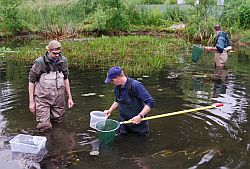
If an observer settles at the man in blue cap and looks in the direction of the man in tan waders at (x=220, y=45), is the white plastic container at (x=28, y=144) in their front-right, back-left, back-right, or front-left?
back-left

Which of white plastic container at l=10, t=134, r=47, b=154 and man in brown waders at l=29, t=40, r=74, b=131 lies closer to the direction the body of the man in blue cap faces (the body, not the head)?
the white plastic container

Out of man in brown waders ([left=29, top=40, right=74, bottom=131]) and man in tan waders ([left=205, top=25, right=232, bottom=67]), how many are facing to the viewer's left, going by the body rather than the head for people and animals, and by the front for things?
1

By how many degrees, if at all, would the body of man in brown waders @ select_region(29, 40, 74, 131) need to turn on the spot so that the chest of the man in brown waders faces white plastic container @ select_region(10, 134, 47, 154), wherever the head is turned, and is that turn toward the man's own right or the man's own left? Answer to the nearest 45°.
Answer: approximately 45° to the man's own right

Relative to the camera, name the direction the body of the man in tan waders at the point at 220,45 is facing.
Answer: to the viewer's left

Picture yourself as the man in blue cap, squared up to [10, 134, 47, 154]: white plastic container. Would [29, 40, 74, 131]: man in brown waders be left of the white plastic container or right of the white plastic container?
right

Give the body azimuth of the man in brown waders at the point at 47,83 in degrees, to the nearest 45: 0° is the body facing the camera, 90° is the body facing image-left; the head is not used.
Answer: approximately 315°

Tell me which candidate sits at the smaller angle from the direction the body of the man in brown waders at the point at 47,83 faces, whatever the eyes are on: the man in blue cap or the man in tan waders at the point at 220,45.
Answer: the man in blue cap

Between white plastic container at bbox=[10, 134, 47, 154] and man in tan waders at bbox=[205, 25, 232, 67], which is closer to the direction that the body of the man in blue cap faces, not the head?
the white plastic container

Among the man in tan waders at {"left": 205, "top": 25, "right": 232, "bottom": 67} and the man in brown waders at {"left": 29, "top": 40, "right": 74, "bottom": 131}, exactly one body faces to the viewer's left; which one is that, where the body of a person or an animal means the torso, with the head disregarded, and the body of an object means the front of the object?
the man in tan waders at {"left": 205, "top": 25, "right": 232, "bottom": 67}
